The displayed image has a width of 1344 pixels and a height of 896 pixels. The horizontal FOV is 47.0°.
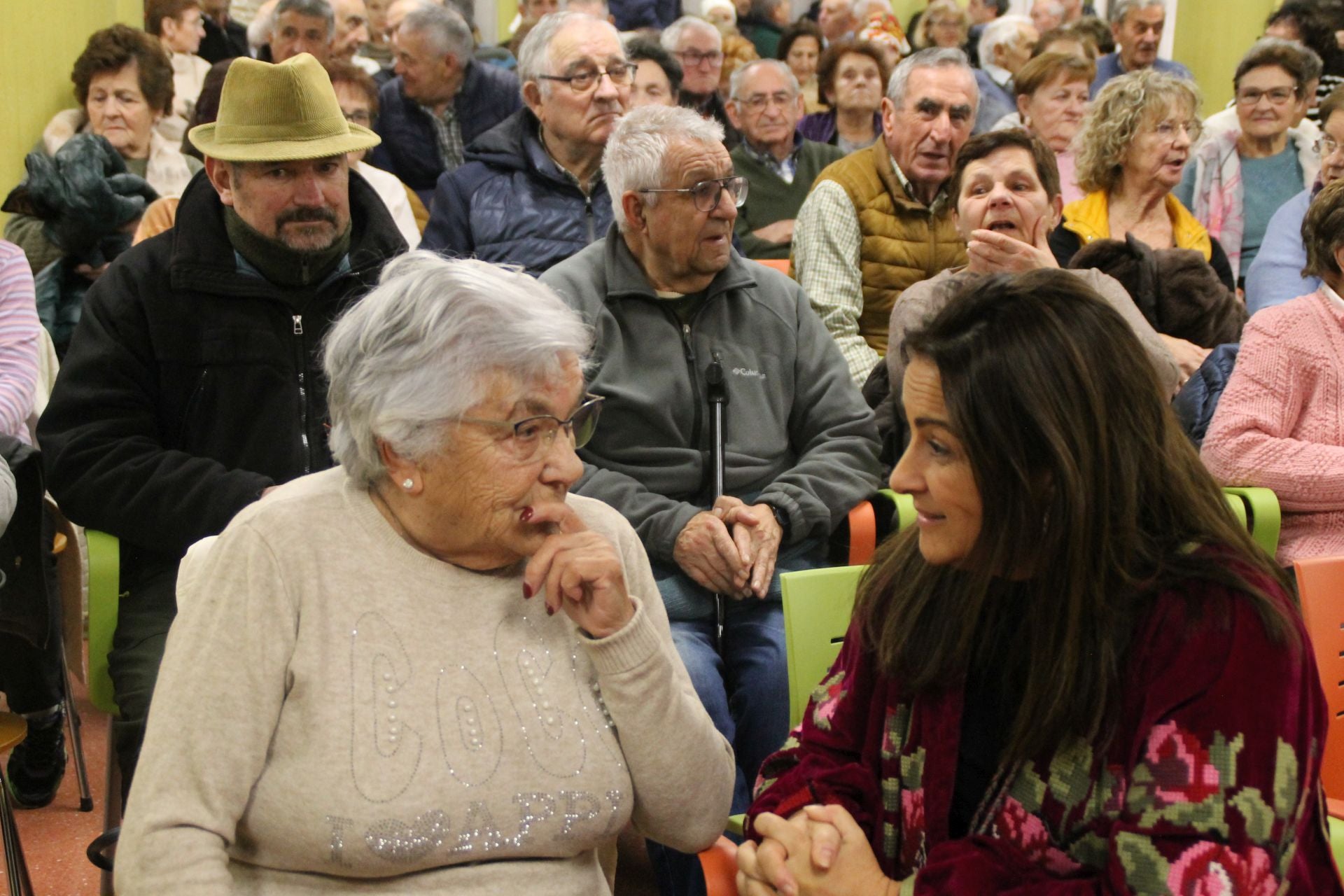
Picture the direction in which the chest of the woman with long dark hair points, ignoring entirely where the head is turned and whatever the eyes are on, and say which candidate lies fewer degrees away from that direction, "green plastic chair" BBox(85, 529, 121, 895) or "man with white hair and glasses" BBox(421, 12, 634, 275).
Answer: the green plastic chair

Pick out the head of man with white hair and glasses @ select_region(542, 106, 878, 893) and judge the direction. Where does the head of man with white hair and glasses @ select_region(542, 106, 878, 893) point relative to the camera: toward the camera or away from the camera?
toward the camera

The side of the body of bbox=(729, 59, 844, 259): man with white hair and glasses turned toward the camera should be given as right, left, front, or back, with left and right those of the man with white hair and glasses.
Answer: front

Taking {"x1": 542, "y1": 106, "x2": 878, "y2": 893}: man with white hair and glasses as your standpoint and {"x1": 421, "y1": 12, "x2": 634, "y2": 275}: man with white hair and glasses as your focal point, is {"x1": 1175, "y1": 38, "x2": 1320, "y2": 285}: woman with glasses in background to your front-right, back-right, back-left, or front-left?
front-right

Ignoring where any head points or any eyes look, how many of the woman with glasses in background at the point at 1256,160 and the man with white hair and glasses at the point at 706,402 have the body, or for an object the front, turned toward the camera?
2

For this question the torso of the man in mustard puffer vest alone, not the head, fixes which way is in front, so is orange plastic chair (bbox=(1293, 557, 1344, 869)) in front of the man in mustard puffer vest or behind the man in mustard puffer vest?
in front

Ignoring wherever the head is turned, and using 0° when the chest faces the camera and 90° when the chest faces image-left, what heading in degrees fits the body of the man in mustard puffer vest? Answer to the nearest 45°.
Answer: approximately 315°

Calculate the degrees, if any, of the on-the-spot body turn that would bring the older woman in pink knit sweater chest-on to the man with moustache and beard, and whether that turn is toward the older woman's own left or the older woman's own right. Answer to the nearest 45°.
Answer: approximately 90° to the older woman's own right

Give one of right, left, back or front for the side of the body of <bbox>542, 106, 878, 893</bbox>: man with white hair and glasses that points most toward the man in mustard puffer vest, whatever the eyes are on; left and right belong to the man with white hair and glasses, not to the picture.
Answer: back

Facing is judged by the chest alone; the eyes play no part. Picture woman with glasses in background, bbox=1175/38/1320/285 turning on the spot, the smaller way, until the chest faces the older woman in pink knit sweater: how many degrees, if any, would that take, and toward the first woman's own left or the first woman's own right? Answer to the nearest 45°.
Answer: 0° — they already face them

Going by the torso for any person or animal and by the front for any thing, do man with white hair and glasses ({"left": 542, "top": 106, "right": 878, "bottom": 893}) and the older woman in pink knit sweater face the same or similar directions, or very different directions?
same or similar directions

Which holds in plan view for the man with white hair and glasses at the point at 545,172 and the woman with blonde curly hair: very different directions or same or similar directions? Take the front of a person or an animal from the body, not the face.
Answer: same or similar directions

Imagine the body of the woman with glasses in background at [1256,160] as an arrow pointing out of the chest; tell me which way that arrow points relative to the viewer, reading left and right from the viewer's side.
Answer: facing the viewer

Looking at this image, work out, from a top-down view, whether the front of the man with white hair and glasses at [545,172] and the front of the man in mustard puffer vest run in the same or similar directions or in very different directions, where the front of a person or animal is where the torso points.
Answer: same or similar directions

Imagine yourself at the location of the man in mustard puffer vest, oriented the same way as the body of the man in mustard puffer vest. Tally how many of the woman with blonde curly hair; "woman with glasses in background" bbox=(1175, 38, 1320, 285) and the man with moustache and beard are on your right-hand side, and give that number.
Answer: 1

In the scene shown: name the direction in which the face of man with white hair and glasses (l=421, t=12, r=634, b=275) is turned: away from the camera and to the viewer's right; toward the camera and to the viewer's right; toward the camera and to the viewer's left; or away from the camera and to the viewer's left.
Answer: toward the camera and to the viewer's right

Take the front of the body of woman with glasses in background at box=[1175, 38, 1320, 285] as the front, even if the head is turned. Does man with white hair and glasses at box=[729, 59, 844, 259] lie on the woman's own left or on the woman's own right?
on the woman's own right
